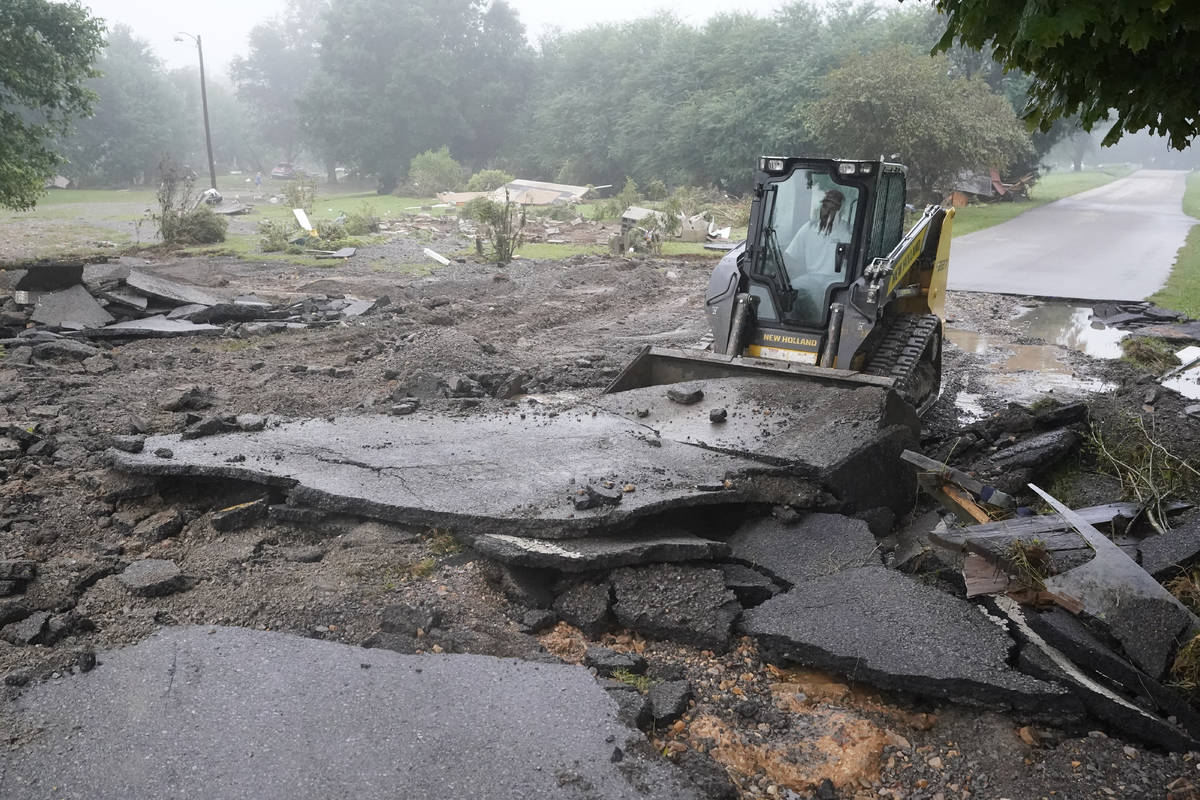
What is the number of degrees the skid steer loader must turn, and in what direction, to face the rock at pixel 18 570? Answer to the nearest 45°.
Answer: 0° — it already faces it

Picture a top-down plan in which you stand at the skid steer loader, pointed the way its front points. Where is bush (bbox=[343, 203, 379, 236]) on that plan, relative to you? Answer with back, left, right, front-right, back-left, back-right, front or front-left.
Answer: right

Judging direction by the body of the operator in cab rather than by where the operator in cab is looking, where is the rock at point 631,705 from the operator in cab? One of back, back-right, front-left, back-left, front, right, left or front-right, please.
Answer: front-left

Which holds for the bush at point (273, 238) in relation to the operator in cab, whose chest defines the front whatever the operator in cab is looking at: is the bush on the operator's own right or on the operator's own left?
on the operator's own right

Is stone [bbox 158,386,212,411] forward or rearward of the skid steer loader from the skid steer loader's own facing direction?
forward

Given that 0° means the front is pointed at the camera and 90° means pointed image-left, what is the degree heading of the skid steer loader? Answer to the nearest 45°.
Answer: approximately 45°

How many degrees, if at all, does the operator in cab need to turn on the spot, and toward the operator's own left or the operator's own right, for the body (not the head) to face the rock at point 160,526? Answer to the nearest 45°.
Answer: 0° — they already face it

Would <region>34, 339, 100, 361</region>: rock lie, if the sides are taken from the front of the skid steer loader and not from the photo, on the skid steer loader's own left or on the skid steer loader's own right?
on the skid steer loader's own right

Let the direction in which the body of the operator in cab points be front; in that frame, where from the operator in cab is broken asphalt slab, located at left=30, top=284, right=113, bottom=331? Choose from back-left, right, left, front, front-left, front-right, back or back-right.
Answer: front-right

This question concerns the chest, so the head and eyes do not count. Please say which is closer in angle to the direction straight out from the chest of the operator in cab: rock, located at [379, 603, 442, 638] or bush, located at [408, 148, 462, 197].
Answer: the rock

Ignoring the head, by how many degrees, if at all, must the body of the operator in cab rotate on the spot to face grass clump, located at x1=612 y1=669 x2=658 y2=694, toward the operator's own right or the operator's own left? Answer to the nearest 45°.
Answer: approximately 45° to the operator's own left

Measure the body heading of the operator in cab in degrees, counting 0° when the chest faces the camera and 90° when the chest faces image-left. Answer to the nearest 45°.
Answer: approximately 45°

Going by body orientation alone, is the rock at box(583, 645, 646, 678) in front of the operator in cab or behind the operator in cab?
in front
